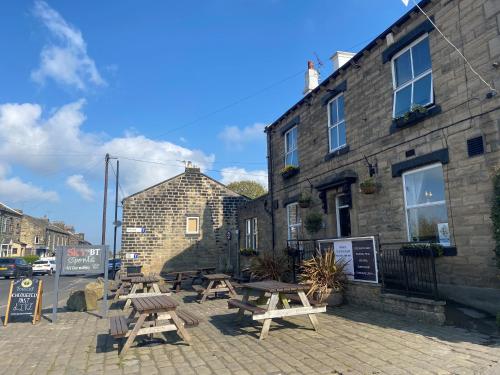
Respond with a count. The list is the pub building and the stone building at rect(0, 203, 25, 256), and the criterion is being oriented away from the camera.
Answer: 0

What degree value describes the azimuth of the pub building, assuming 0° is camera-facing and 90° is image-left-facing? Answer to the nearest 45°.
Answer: approximately 45°

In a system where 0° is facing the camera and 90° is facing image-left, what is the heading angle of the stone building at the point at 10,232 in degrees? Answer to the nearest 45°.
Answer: approximately 315°

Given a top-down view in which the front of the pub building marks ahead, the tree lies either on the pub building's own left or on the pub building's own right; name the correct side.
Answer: on the pub building's own right

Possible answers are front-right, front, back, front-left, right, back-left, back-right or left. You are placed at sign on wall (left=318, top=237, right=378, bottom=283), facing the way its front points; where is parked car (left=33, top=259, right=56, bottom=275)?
right

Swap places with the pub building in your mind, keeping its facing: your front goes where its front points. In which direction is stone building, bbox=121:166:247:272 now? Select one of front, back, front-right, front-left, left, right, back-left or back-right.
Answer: right

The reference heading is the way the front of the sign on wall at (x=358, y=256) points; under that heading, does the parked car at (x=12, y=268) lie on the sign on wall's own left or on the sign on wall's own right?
on the sign on wall's own right

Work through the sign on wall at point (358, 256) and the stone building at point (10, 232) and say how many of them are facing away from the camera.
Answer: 0

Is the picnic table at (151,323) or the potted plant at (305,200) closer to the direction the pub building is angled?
the picnic table

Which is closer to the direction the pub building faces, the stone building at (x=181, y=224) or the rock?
the rock

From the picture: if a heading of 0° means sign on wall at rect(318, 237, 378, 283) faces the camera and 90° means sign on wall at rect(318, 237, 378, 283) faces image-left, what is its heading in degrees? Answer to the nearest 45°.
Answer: approximately 45°

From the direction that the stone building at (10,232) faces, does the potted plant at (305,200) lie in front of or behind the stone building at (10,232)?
in front

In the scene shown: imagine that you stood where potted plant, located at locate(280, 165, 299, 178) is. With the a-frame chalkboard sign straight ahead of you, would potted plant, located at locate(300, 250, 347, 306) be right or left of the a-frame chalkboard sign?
left

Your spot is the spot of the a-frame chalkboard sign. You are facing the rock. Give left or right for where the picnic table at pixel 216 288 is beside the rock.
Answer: right
